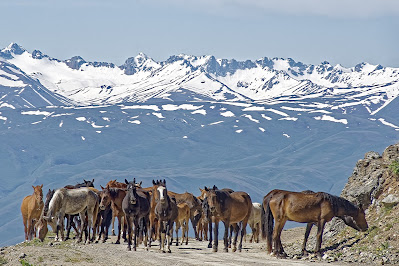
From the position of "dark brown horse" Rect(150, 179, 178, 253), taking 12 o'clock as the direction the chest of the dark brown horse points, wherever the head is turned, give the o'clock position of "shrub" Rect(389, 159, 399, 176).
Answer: The shrub is roughly at 9 o'clock from the dark brown horse.

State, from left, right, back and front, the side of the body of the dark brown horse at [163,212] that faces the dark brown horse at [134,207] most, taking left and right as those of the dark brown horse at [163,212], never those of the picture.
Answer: right

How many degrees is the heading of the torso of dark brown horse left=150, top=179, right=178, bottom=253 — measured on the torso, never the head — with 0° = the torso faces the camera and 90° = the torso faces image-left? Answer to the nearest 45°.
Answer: approximately 0°

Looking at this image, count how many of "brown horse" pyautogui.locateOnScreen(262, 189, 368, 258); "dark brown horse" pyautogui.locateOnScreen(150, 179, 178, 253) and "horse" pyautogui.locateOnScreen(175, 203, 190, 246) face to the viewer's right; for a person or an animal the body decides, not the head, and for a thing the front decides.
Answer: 1

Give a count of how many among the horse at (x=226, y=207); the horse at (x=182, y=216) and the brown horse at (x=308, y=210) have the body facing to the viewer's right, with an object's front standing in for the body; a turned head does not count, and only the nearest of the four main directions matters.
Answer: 1

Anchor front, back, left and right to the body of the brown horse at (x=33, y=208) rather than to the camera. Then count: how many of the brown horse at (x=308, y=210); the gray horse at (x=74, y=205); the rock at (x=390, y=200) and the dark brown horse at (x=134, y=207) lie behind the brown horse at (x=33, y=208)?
0

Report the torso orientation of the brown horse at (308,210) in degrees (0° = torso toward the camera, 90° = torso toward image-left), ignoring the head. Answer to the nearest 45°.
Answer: approximately 270°

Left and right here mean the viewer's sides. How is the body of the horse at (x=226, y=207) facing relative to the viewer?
facing the viewer and to the left of the viewer

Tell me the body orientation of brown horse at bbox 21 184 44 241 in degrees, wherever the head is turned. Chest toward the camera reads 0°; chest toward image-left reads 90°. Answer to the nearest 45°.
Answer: approximately 315°
